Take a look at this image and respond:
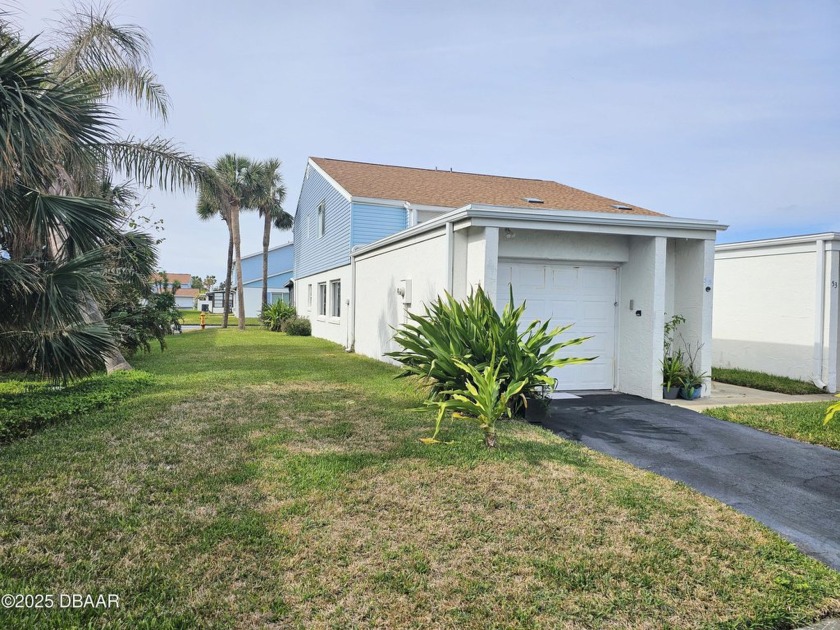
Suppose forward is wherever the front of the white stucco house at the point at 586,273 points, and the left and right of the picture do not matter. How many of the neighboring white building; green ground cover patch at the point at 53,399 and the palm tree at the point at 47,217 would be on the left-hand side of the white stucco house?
1

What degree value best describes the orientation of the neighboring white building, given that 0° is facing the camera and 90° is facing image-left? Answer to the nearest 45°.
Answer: approximately 315°

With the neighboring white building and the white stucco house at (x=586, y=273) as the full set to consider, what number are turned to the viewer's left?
0

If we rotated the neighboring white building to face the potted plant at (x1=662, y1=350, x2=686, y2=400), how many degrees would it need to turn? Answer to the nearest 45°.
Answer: approximately 90° to its right

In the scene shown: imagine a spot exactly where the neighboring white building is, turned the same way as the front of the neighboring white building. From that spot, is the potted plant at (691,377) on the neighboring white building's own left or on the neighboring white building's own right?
on the neighboring white building's own right

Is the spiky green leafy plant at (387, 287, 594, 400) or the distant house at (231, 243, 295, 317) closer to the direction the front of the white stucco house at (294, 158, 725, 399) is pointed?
the spiky green leafy plant

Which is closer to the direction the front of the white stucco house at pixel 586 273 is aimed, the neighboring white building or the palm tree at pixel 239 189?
the neighboring white building

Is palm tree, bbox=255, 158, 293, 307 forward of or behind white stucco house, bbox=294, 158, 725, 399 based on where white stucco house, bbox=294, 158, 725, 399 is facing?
behind

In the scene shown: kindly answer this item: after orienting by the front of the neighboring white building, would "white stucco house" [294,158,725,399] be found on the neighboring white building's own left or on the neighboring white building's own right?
on the neighboring white building's own right

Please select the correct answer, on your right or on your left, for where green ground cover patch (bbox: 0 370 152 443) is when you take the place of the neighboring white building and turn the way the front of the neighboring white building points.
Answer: on your right

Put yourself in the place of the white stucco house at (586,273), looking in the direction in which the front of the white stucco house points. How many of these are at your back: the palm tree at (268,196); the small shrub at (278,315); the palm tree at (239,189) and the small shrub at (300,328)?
4

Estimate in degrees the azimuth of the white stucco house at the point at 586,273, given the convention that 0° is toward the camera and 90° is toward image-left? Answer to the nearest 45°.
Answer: approximately 315°

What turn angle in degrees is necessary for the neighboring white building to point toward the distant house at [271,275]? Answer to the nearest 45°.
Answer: approximately 180°

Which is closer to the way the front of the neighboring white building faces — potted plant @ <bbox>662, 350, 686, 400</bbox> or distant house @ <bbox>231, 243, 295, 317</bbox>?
the potted plant
